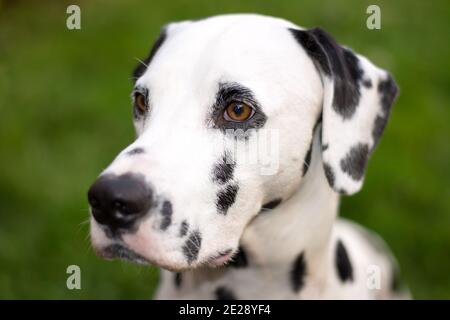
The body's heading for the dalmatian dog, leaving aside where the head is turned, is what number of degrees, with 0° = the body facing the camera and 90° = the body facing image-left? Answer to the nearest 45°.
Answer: approximately 45°
